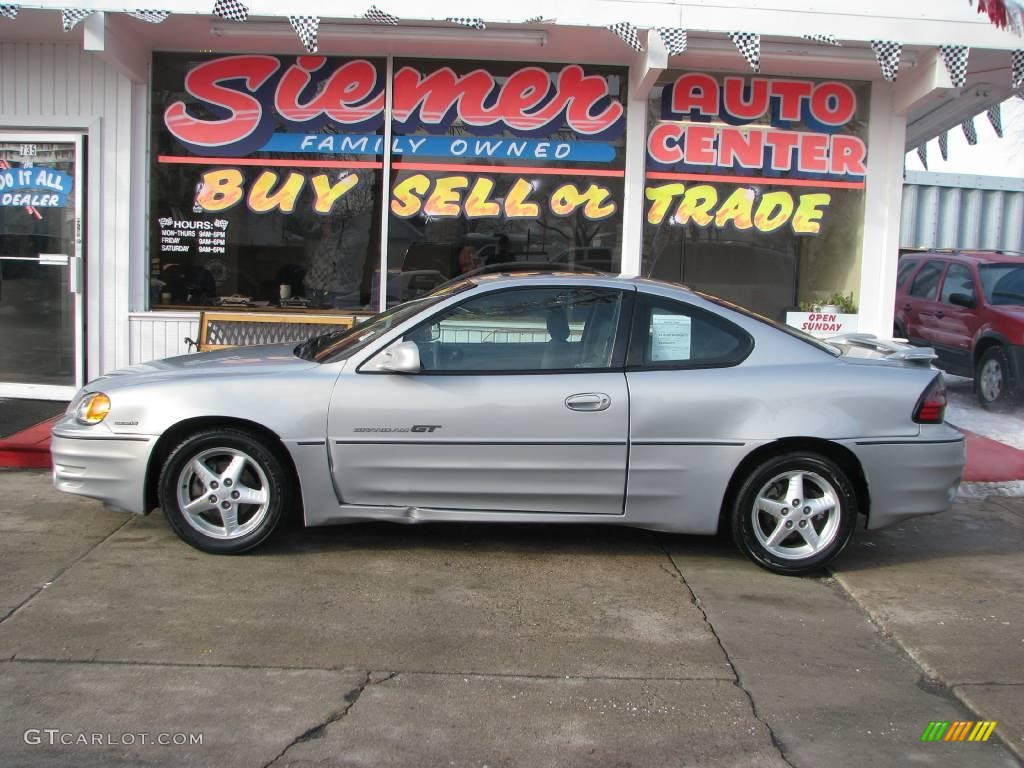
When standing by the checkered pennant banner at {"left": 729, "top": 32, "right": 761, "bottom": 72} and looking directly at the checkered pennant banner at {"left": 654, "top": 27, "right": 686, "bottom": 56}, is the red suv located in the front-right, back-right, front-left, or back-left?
back-right

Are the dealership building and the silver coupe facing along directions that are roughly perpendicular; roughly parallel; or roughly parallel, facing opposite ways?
roughly perpendicular

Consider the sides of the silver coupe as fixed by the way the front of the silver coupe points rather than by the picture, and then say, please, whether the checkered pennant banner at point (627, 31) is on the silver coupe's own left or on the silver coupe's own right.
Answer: on the silver coupe's own right

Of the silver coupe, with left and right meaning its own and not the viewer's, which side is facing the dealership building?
right

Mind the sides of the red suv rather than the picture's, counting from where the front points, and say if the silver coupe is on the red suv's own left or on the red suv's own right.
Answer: on the red suv's own right

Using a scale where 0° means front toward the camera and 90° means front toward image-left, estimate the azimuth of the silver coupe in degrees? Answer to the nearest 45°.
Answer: approximately 90°

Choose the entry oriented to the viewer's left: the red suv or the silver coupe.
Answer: the silver coupe
